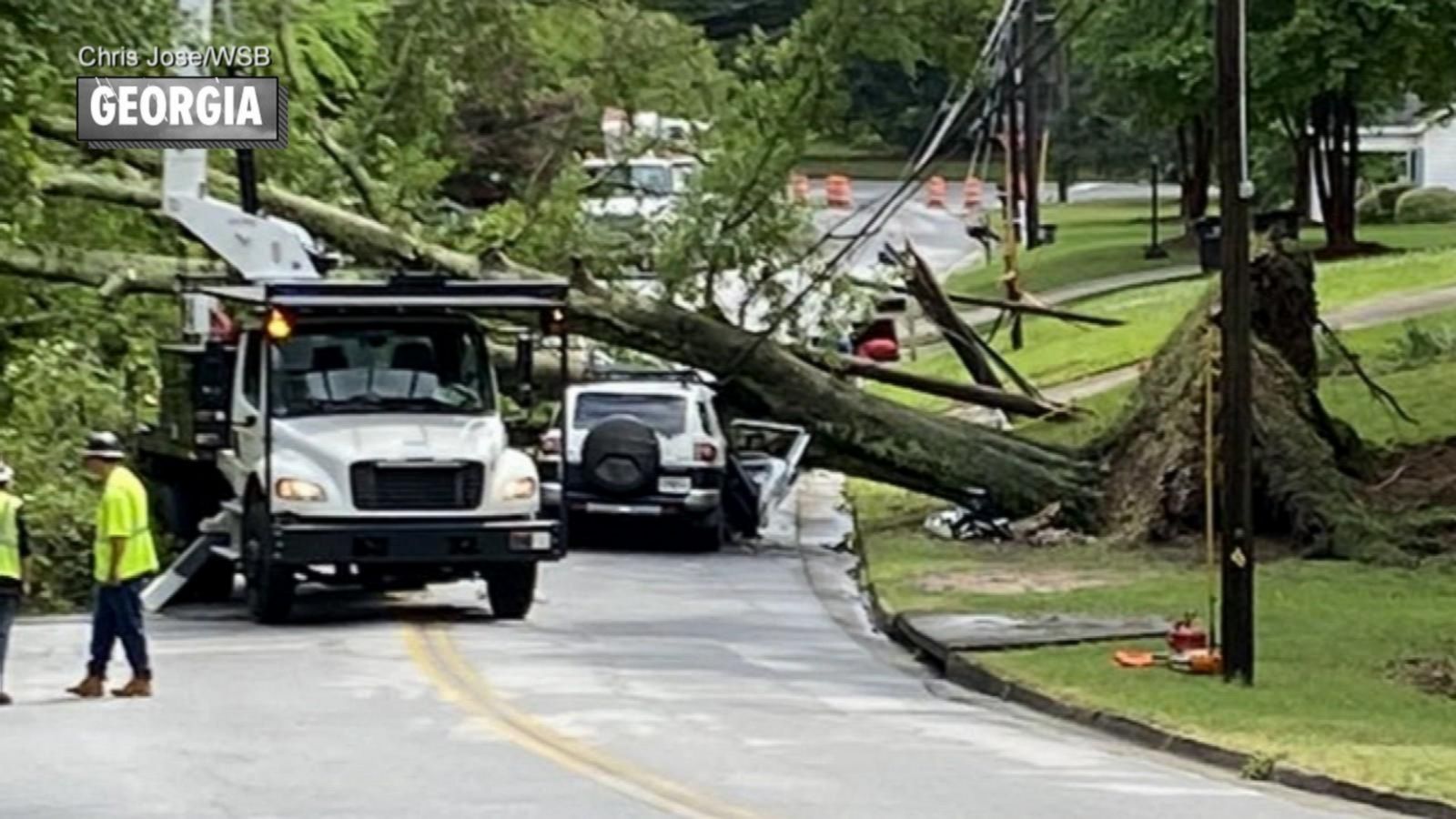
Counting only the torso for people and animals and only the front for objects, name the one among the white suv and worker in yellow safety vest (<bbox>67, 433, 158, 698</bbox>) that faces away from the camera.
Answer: the white suv

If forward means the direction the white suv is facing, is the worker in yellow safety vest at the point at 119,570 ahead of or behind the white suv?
behind

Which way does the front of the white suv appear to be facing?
away from the camera

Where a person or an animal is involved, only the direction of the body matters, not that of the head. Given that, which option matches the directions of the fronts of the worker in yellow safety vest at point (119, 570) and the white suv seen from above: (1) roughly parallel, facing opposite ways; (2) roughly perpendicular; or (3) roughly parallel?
roughly perpendicular
